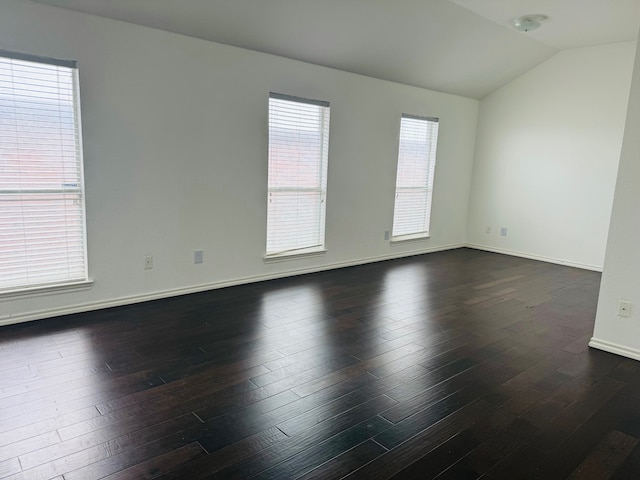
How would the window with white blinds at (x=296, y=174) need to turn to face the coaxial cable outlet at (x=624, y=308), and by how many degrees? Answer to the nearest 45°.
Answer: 0° — it already faces it

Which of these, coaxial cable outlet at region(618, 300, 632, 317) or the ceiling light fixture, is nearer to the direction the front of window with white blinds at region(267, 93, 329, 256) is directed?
the coaxial cable outlet

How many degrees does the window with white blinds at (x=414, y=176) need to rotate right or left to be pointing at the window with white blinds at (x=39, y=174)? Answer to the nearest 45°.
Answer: approximately 90° to its right

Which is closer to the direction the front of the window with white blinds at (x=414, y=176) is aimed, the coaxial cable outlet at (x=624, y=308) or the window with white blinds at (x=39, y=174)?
the coaxial cable outlet

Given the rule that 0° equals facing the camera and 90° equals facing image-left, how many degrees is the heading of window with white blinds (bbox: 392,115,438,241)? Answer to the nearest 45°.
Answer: approximately 315°

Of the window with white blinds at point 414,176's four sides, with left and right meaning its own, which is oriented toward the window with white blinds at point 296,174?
right

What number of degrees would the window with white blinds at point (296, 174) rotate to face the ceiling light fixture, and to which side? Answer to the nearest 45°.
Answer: approximately 45° to its left

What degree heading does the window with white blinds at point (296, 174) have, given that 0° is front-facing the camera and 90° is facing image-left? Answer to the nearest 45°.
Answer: approximately 315°

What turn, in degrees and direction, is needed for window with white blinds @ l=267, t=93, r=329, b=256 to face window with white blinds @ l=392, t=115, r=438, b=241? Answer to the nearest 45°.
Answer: approximately 90° to its left

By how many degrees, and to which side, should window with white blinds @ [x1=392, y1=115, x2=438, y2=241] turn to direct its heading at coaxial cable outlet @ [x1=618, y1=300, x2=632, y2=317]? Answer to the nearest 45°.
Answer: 0° — it already faces it
